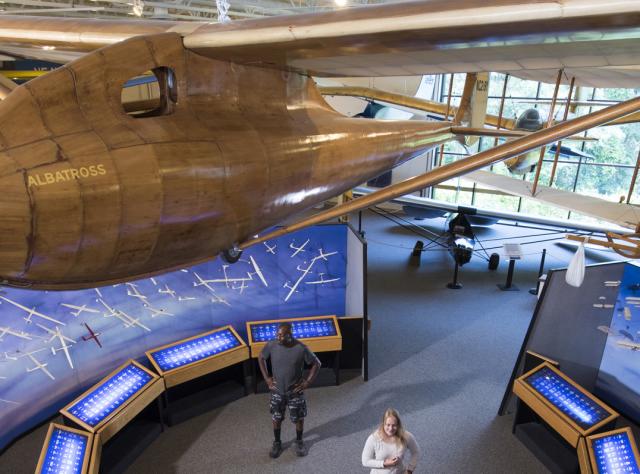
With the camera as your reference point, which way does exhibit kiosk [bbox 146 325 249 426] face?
facing the viewer and to the right of the viewer

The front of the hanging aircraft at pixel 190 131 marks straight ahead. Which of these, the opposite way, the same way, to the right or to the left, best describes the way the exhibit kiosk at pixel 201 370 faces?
to the left

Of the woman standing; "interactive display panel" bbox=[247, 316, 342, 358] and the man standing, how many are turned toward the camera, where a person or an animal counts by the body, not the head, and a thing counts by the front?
3

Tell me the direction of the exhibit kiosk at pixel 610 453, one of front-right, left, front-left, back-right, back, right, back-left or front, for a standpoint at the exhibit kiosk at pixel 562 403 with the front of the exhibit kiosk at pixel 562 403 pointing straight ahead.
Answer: left

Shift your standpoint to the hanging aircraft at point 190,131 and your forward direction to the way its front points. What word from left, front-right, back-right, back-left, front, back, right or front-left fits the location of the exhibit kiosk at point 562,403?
back

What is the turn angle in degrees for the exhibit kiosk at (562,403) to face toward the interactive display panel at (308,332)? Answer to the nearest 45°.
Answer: approximately 45° to its right

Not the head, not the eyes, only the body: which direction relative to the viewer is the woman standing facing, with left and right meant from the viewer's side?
facing the viewer

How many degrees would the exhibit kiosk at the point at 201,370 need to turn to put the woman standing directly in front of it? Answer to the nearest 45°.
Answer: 0° — it already faces them

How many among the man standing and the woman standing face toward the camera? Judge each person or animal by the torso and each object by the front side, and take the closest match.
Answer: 2

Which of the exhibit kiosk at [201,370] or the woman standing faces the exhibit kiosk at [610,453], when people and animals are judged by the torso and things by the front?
the exhibit kiosk at [201,370]

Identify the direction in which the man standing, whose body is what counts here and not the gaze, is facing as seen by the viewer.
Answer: toward the camera

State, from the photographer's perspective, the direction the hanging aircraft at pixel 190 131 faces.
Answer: facing the viewer and to the left of the viewer
